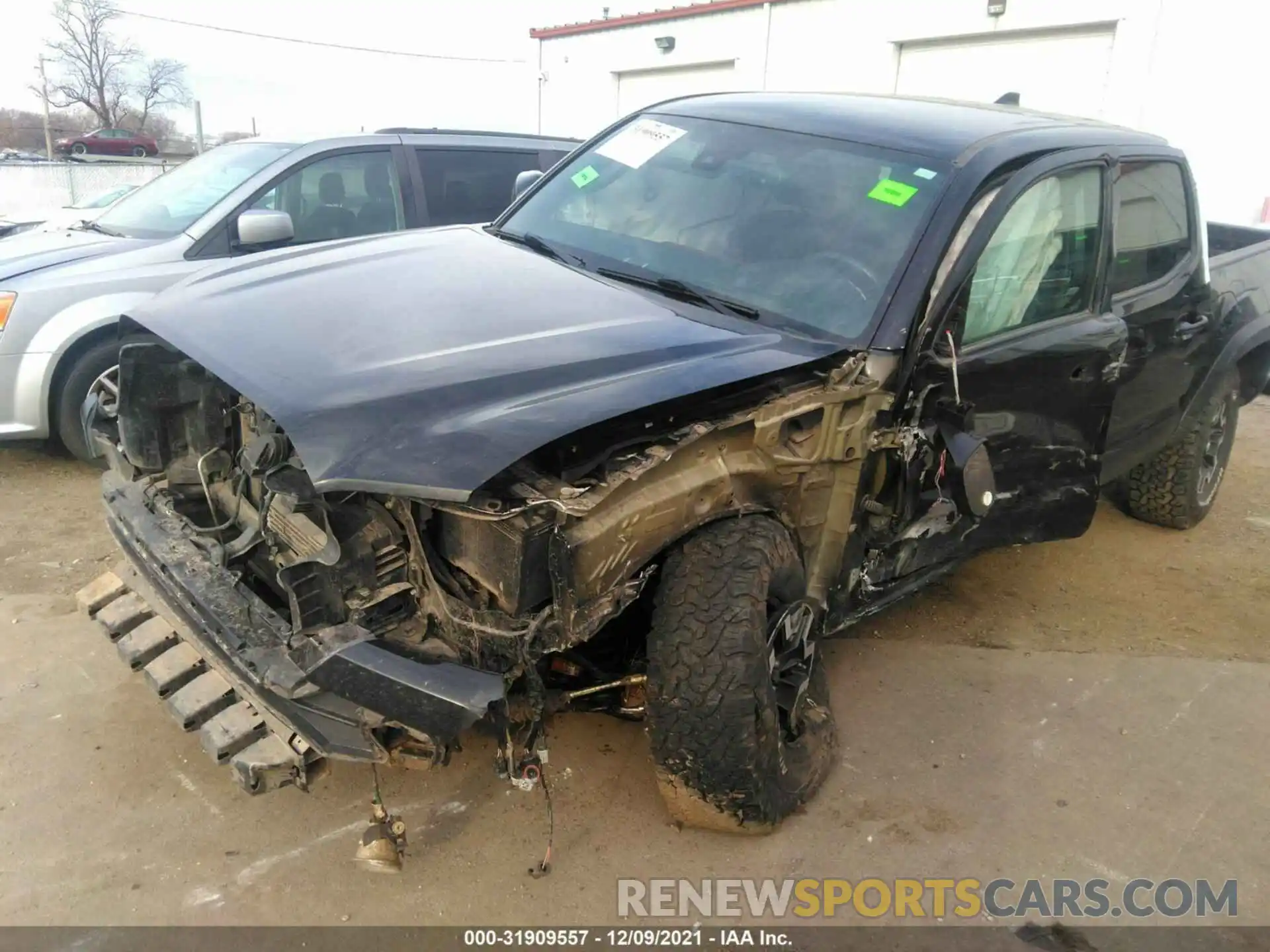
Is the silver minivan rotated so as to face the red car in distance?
no

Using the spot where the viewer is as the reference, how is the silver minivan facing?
facing the viewer and to the left of the viewer

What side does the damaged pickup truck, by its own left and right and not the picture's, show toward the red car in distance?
right

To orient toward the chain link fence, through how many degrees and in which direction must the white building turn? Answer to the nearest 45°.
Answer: approximately 45° to its right

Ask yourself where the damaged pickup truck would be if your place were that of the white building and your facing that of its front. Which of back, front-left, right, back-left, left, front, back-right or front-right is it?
front-left

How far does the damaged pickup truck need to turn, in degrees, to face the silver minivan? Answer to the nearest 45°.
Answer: approximately 90° to its right

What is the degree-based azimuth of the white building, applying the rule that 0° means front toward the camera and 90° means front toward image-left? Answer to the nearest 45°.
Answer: approximately 45°

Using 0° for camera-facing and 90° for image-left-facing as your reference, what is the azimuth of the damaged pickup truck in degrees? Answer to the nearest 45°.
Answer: approximately 45°

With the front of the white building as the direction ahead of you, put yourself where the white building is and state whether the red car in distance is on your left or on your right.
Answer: on your right

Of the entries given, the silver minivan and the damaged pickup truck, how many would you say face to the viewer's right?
0

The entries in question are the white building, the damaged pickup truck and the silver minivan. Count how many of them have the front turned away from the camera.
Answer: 0

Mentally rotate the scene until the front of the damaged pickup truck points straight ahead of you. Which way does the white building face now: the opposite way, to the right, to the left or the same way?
the same way

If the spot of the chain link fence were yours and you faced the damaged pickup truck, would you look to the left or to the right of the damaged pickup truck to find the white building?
left

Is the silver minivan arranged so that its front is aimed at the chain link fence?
no

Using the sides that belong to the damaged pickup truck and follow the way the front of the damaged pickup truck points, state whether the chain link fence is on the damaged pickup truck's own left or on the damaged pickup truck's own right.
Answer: on the damaged pickup truck's own right

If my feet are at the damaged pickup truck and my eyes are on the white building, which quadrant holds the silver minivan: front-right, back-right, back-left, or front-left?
front-left

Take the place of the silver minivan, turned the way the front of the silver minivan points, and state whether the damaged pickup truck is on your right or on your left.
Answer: on your left

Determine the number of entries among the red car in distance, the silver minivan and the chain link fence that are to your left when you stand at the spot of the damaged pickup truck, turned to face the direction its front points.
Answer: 0
